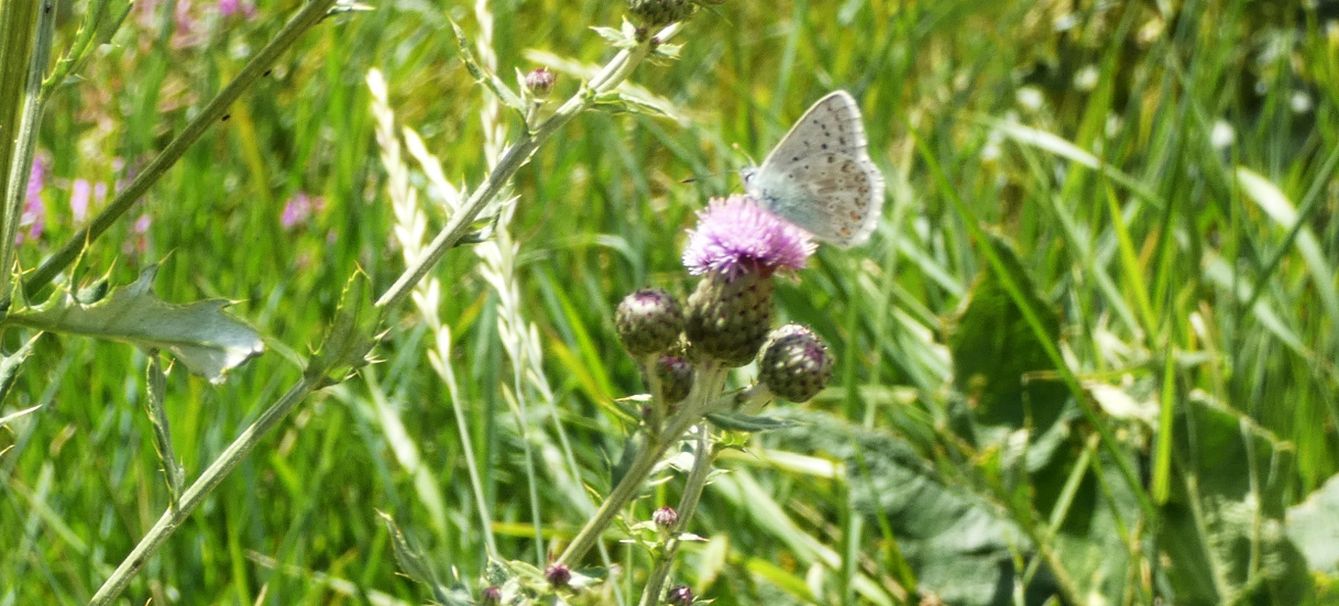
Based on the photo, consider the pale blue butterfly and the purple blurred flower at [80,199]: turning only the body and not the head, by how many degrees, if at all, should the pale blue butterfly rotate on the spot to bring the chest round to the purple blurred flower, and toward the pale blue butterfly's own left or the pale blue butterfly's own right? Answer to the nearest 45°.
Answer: approximately 45° to the pale blue butterfly's own right

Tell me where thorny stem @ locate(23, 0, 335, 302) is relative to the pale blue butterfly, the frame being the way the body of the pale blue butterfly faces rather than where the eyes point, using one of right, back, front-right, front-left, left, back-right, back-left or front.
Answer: front-left

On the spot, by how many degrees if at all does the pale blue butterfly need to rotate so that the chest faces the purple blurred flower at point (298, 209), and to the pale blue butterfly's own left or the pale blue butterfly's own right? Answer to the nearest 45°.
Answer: approximately 45° to the pale blue butterfly's own right

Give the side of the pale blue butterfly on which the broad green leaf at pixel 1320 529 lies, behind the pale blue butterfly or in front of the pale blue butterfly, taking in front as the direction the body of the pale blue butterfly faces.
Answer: behind

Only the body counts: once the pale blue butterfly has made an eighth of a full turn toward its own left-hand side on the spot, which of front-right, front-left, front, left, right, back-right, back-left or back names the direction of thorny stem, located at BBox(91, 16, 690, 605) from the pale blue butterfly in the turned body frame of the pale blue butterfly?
front

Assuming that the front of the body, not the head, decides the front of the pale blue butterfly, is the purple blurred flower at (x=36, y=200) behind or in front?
in front

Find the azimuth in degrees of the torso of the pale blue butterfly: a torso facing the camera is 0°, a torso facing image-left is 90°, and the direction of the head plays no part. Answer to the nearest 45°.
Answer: approximately 90°

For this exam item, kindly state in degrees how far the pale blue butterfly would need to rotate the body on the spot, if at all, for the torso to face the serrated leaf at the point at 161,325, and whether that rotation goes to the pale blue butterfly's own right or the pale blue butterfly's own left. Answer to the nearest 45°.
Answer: approximately 45° to the pale blue butterfly's own left

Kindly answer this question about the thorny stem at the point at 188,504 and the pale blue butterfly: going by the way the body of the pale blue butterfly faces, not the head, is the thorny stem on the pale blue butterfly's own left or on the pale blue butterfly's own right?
on the pale blue butterfly's own left

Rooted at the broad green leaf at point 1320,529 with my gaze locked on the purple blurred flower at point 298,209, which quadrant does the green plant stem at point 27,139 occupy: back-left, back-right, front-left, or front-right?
front-left
